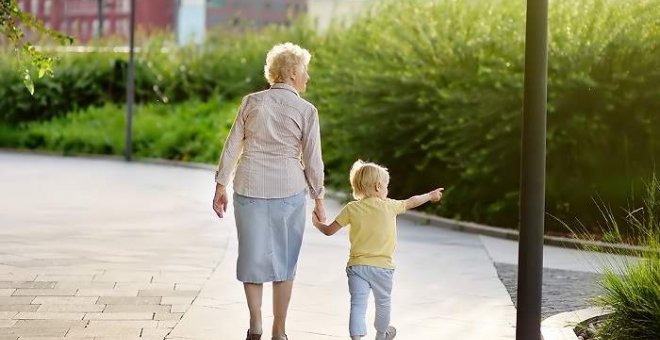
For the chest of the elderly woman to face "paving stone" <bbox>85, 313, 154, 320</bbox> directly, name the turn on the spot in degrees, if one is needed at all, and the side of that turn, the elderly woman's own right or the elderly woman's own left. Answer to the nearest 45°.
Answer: approximately 45° to the elderly woman's own left

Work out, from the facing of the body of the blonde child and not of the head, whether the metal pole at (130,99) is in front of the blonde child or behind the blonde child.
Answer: in front

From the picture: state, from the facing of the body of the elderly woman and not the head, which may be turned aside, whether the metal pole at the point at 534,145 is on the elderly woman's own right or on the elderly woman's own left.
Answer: on the elderly woman's own right

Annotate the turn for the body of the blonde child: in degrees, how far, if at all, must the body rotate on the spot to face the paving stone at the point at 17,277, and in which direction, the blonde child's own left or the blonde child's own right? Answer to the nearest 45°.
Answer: approximately 45° to the blonde child's own left

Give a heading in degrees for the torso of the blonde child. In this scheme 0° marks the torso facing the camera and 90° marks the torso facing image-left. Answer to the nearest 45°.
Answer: approximately 180°

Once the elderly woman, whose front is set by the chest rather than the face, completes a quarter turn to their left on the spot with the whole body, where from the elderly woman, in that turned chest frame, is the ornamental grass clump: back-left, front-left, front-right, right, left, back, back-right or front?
back

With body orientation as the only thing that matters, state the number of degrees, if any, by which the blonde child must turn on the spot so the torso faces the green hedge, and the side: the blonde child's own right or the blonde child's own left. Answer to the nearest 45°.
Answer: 0° — they already face it

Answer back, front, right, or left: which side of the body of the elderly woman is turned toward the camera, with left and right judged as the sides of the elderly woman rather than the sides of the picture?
back

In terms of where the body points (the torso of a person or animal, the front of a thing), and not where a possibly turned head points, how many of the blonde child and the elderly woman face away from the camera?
2

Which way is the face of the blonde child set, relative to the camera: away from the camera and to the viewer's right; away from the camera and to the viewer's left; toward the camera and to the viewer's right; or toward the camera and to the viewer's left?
away from the camera and to the viewer's right

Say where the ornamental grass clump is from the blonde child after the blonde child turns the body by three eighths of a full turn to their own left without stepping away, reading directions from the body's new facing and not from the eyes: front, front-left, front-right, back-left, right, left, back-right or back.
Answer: back-left

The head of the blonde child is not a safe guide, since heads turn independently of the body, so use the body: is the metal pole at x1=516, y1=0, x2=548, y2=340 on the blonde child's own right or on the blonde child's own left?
on the blonde child's own right
